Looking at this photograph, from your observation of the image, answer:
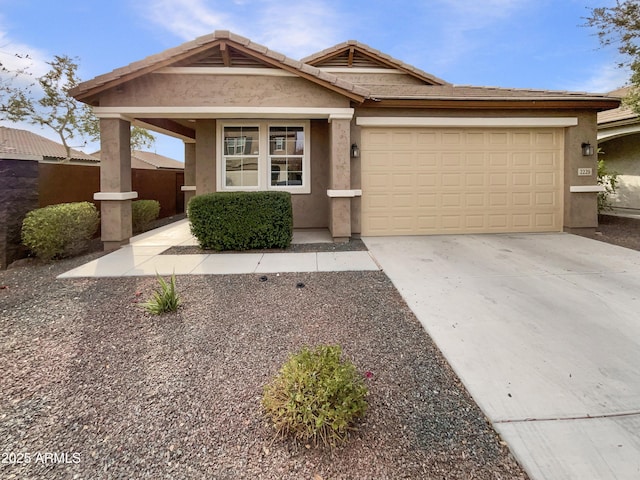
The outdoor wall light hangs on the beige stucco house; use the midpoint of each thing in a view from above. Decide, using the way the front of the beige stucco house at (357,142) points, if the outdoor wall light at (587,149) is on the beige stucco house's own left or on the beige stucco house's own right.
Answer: on the beige stucco house's own left

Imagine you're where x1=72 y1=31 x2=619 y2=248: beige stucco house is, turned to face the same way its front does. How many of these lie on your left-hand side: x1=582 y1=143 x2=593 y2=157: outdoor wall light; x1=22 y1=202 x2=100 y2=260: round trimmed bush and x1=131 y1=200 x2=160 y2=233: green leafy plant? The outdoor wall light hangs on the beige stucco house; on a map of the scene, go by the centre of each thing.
1

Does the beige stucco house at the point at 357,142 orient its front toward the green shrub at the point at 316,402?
yes

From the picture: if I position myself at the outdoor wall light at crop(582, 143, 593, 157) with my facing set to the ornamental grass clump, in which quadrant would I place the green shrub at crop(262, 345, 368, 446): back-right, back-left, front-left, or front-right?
front-left

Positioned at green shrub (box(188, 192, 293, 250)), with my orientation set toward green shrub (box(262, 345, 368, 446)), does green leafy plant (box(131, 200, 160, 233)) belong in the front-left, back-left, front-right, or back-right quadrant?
back-right

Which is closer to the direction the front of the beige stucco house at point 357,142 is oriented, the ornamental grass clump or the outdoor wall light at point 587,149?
the ornamental grass clump

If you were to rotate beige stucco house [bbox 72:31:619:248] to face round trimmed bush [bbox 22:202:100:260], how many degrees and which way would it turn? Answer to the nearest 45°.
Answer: approximately 45° to its right

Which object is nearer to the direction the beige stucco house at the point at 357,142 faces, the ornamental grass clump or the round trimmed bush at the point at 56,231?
the ornamental grass clump

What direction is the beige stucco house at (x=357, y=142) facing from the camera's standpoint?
toward the camera
